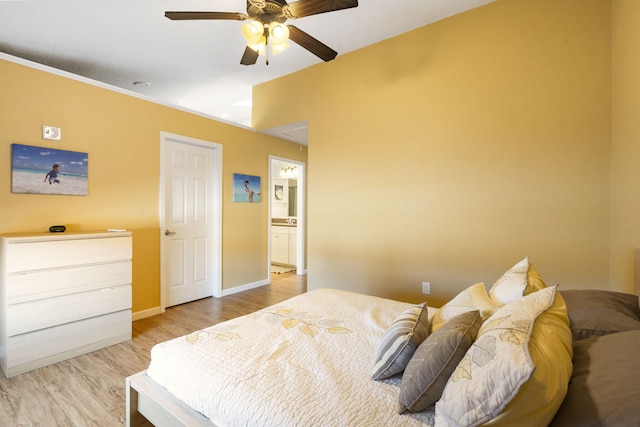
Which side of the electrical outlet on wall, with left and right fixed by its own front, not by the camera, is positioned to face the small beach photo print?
right

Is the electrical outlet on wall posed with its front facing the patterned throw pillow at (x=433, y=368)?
yes

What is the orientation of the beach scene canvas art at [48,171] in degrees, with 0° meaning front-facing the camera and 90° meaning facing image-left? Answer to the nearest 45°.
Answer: approximately 315°

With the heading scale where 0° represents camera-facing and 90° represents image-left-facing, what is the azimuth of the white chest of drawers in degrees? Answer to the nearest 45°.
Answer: approximately 315°

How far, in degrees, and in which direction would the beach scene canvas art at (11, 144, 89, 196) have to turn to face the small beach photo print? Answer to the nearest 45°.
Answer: approximately 45° to its left

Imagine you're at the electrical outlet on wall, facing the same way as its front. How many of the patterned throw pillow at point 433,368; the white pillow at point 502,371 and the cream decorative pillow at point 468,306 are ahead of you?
3

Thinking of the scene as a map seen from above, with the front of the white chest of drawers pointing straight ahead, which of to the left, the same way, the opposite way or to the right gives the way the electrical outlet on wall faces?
to the right
